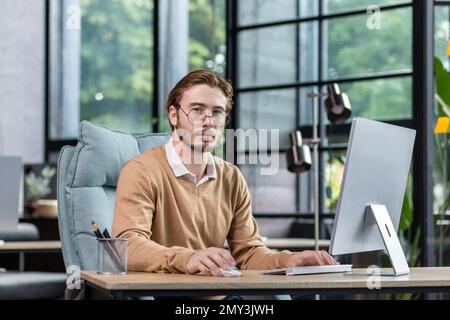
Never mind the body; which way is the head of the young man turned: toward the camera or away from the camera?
toward the camera

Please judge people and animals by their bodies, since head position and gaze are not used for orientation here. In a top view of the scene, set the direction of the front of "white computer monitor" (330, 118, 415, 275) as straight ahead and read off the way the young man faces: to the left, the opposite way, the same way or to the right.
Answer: the opposite way

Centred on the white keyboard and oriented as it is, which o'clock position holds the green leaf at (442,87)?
The green leaf is roughly at 2 o'clock from the white keyboard.

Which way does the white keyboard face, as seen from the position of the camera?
facing away from the viewer and to the left of the viewer

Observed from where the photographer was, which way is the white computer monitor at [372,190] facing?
facing away from the viewer and to the left of the viewer

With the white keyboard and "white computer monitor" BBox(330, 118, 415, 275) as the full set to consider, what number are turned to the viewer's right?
0

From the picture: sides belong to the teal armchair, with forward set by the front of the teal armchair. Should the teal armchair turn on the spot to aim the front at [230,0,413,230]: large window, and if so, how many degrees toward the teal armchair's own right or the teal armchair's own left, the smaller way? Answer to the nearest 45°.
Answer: approximately 90° to the teal armchair's own left

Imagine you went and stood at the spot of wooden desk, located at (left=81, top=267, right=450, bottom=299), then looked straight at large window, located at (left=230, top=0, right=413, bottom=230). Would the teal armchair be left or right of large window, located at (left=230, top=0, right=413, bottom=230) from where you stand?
left

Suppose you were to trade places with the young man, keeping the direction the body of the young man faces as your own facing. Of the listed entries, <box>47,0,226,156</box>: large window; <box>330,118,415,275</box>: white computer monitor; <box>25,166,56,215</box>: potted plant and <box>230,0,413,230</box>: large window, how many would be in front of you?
1

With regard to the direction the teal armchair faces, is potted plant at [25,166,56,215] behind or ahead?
behind
